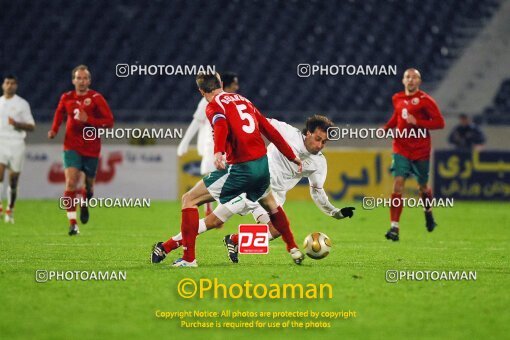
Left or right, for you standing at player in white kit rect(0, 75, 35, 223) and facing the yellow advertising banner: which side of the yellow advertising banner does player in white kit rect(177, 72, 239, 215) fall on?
right

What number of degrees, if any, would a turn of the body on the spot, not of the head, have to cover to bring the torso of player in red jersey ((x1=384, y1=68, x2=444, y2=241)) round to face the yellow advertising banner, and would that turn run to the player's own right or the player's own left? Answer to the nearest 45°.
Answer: approximately 180°

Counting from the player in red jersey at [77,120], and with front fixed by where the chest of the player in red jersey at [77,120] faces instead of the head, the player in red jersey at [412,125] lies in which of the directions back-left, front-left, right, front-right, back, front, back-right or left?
left

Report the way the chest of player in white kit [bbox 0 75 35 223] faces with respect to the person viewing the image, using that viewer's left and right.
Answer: facing the viewer

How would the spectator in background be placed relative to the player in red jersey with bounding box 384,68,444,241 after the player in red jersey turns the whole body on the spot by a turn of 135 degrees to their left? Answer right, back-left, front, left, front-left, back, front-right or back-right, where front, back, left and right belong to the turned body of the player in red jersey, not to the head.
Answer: front-left

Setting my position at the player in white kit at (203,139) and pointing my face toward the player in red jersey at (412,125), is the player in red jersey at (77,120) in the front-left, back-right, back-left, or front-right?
back-right

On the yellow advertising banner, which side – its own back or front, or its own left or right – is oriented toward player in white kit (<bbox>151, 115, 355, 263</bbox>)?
front

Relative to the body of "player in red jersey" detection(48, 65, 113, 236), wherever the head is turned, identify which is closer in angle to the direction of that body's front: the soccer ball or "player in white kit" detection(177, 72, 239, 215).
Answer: the soccer ball

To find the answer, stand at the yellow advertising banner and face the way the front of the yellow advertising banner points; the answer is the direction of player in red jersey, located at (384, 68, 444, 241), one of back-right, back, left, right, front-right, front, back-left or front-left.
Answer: front

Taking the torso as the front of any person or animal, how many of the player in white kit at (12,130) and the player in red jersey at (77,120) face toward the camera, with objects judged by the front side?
2

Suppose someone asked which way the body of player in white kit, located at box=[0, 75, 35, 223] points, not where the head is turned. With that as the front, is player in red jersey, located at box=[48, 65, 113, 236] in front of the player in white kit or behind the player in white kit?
in front

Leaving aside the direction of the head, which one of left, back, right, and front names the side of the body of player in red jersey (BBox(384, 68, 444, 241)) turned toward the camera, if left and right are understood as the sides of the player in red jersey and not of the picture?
front

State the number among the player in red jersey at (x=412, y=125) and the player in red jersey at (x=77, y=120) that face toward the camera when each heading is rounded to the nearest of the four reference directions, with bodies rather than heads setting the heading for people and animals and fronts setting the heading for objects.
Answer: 2
